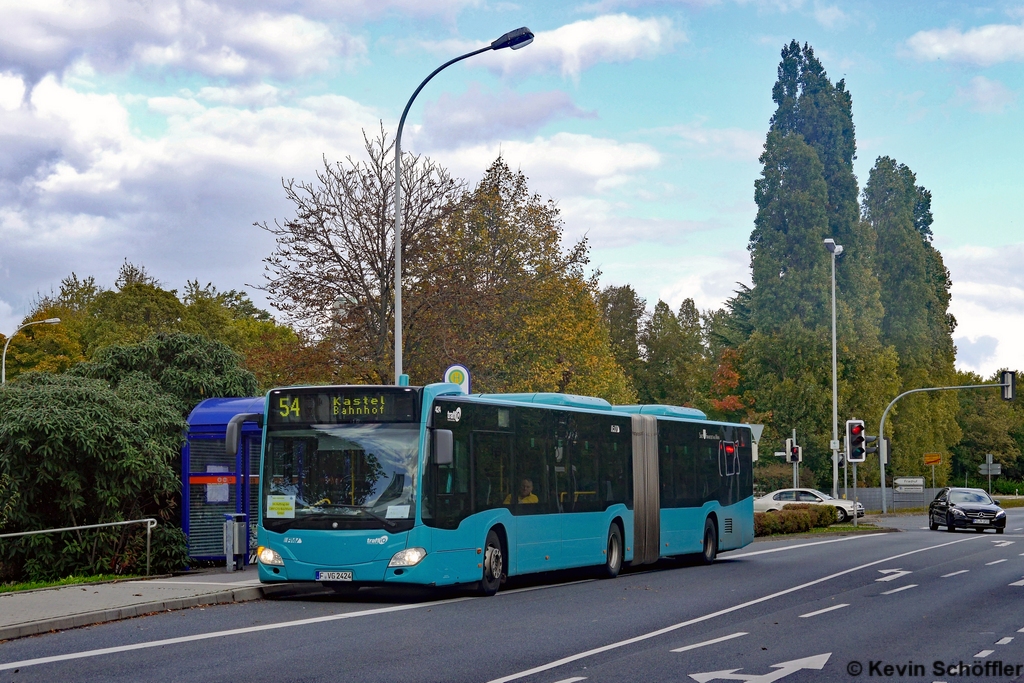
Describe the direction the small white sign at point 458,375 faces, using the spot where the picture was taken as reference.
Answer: facing the viewer

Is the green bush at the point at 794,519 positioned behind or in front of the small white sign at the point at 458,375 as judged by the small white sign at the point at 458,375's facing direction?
behind

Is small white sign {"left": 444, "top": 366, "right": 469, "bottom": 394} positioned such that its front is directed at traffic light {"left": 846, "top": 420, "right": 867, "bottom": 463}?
no

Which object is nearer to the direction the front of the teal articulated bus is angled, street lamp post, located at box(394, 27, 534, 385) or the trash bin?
the trash bin

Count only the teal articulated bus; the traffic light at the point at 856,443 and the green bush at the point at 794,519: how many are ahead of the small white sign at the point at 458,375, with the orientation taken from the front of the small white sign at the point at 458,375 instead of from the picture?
1

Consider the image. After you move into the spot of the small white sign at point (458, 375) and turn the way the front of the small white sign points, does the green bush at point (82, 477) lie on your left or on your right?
on your right

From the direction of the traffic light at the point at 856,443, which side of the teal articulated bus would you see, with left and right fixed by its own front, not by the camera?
back

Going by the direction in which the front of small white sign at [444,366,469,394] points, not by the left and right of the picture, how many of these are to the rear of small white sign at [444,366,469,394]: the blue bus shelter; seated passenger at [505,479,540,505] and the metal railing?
0

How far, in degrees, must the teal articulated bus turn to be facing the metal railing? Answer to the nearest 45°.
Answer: approximately 45° to its right

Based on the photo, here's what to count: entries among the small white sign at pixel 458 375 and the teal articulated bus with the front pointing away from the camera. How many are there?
0

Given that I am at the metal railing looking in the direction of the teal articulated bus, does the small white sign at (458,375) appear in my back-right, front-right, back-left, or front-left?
front-left

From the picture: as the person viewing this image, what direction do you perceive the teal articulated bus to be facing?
facing the viewer and to the left of the viewer

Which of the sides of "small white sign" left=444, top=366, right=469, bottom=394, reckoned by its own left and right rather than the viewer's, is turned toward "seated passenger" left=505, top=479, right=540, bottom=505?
front

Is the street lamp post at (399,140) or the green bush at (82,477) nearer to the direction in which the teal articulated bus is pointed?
the green bush

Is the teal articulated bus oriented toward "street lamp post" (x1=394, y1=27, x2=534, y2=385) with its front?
no

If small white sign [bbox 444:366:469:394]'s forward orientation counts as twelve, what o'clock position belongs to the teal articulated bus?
The teal articulated bus is roughly at 12 o'clock from the small white sign.

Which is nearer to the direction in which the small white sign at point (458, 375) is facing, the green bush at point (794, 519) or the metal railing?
the metal railing

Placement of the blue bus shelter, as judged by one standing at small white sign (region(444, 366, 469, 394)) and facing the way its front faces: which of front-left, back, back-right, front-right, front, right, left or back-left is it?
front-right
